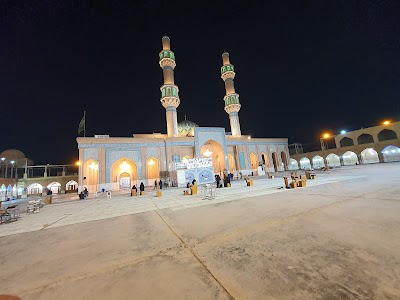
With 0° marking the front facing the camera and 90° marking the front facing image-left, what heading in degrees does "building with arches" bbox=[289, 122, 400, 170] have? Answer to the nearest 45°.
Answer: approximately 45°

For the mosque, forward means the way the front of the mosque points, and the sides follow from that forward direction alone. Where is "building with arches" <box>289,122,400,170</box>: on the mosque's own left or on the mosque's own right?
on the mosque's own left

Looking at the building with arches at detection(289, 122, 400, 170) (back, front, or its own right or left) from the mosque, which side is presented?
front

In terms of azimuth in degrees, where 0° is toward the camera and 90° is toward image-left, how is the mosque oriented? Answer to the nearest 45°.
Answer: approximately 315°

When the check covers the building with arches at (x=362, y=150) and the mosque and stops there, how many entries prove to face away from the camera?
0
